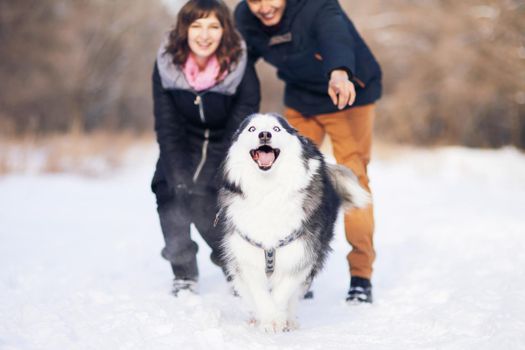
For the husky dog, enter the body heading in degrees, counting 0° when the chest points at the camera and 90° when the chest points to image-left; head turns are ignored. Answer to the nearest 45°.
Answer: approximately 0°

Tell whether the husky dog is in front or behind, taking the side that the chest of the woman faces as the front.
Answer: in front

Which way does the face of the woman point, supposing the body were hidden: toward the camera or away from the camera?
toward the camera

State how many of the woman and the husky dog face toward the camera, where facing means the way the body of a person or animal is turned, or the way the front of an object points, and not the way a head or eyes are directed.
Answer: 2

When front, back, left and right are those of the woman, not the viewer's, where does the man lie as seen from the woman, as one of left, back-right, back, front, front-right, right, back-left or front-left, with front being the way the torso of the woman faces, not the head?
left

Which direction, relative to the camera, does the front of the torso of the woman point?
toward the camera

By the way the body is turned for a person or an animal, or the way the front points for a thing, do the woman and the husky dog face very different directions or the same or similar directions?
same or similar directions
